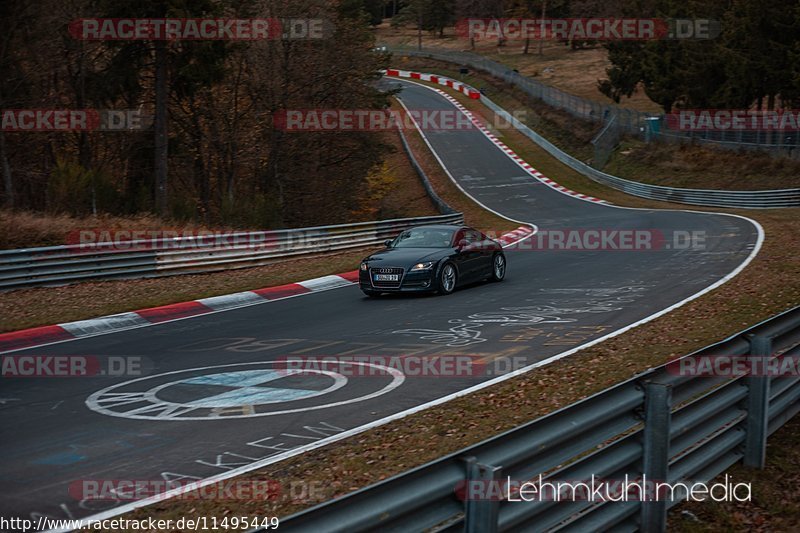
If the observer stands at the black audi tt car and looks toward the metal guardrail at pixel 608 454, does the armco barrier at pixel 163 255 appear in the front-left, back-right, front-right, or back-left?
back-right

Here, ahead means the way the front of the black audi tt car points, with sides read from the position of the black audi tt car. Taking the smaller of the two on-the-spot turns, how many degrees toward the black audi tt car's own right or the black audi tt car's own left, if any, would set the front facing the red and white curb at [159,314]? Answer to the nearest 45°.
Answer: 0° — it already faces it

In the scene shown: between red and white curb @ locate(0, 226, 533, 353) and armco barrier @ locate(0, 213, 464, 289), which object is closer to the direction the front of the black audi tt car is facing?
the red and white curb

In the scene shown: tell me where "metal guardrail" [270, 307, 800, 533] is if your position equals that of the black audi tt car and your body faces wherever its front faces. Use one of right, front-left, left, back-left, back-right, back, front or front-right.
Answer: front-left

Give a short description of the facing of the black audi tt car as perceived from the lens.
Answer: facing the viewer and to the left of the viewer
